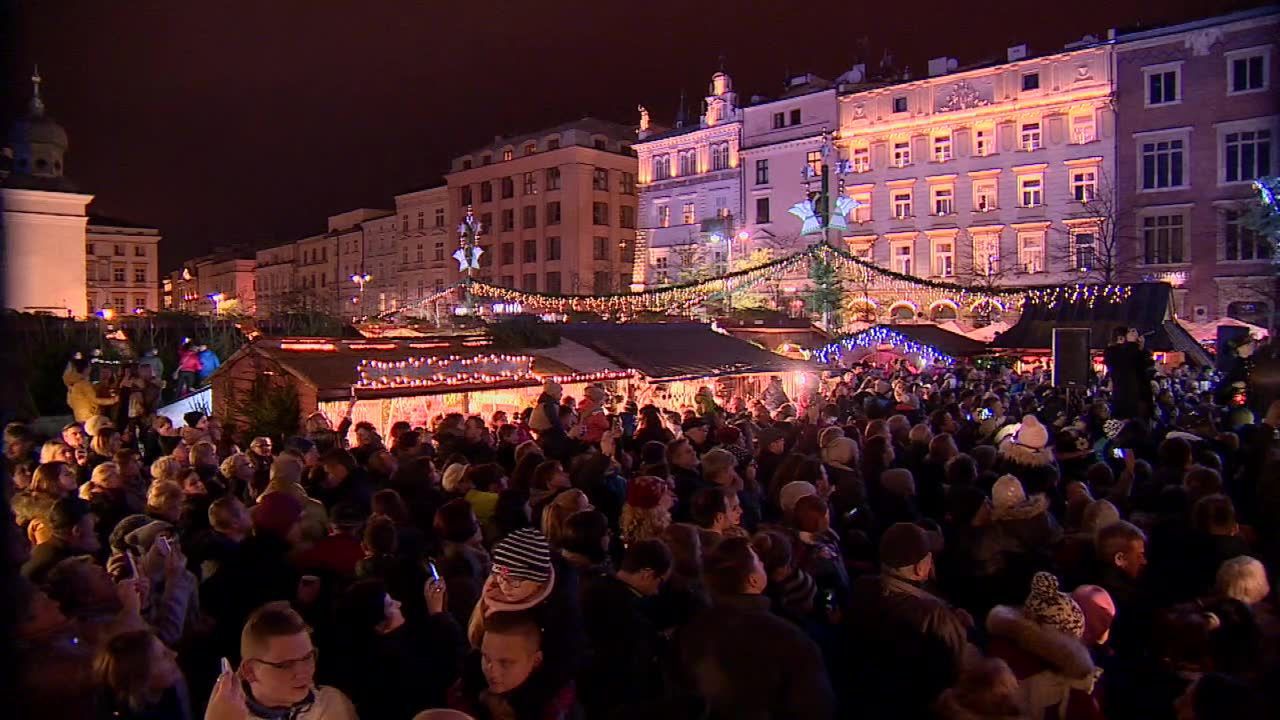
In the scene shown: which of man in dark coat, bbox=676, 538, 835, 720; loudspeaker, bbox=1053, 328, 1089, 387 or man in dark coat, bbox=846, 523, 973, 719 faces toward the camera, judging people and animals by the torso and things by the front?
the loudspeaker

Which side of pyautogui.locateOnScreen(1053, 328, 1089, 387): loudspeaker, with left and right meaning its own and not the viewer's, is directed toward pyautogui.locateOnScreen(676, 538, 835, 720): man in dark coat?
front

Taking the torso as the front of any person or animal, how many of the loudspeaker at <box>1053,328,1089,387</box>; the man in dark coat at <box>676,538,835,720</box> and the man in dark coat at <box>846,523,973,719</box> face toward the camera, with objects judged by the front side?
1

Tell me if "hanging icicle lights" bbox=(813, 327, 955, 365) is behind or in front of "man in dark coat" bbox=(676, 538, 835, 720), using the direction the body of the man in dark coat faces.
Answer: in front

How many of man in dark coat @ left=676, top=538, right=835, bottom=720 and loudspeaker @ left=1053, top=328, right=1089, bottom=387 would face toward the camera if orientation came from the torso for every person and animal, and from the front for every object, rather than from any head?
1

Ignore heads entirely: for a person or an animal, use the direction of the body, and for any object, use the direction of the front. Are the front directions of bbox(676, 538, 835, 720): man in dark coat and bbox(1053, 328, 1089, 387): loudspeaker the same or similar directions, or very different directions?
very different directions

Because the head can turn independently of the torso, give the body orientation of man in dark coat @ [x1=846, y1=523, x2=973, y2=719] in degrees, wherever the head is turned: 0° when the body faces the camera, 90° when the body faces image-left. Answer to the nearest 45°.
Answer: approximately 225°

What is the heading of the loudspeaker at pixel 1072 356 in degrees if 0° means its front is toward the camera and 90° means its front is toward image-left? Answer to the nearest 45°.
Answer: approximately 0°

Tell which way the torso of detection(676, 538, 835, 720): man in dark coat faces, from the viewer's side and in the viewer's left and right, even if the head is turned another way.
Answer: facing away from the viewer and to the right of the viewer

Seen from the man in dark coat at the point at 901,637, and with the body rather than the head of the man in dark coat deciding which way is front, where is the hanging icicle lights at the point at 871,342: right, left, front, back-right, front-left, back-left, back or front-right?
front-left

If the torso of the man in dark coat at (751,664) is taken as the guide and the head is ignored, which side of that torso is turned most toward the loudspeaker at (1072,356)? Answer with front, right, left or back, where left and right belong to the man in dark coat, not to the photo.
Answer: front

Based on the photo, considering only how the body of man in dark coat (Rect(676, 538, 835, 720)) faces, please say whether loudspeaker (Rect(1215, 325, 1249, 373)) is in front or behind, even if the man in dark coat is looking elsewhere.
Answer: in front

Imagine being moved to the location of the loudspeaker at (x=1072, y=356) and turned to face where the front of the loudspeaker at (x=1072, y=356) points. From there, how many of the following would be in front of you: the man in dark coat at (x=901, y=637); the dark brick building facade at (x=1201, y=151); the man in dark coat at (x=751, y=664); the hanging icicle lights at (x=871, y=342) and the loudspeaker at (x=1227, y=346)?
2

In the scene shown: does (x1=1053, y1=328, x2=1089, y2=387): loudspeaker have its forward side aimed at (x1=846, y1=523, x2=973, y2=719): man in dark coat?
yes
